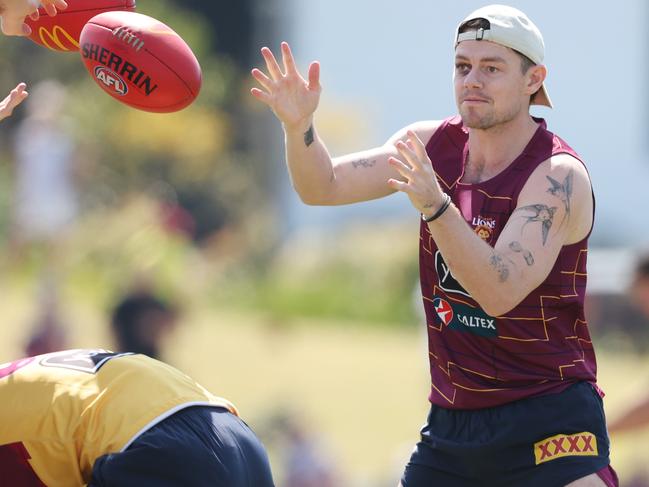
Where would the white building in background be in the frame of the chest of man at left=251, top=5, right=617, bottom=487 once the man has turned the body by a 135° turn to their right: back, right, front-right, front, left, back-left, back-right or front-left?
front

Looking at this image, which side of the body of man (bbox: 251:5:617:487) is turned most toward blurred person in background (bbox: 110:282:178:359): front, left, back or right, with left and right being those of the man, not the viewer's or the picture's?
right

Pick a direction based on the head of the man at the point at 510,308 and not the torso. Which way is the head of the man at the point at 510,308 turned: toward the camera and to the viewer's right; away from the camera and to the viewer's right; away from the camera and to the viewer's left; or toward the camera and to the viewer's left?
toward the camera and to the viewer's left

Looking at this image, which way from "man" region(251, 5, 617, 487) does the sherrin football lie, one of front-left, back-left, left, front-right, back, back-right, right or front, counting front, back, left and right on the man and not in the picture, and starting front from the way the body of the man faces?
front-right

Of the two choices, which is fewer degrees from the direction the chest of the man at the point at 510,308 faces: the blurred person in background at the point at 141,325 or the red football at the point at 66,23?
the red football

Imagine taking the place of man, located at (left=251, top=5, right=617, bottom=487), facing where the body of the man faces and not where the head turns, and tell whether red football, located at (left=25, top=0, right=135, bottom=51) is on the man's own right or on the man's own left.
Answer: on the man's own right

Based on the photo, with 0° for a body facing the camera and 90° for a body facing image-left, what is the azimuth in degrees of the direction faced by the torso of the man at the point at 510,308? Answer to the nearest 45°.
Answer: approximately 45°

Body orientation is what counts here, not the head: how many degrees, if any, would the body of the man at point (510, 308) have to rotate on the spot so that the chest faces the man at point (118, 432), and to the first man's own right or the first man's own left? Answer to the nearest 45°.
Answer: approximately 45° to the first man's own right
